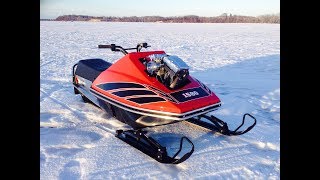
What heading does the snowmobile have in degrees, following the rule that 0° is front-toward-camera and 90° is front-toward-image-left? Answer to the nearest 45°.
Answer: approximately 315°
